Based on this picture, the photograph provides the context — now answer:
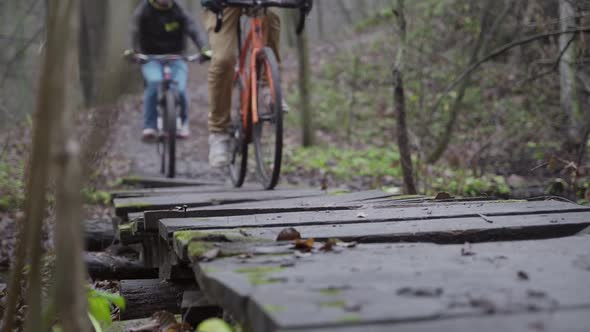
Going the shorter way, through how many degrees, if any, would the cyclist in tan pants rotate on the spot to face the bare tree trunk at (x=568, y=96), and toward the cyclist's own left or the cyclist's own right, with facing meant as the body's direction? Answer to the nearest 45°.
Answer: approximately 135° to the cyclist's own left

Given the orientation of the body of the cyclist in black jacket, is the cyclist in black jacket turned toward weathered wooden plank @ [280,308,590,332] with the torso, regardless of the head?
yes

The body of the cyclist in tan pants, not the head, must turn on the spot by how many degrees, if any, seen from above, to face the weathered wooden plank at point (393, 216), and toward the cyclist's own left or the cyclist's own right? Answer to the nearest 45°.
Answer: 0° — they already face it

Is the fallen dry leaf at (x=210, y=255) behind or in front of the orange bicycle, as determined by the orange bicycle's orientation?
in front

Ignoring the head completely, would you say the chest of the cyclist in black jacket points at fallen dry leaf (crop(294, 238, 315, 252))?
yes

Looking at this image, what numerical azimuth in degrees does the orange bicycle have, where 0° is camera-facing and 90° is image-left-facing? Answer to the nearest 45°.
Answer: approximately 0°

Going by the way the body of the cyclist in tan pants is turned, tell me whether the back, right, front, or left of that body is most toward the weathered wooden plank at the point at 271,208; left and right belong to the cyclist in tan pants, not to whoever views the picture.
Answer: front

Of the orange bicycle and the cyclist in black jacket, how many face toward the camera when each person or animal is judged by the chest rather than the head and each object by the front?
2

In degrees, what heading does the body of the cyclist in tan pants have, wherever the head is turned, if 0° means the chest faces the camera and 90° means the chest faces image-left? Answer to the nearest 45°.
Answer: approximately 0°

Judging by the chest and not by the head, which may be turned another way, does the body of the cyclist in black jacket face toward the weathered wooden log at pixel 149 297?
yes

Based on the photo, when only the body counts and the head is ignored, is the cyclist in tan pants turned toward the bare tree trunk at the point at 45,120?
yes

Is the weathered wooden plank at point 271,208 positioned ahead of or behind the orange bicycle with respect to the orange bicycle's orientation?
ahead

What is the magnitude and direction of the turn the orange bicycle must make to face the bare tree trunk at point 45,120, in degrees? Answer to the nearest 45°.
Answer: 0° — it already faces it
